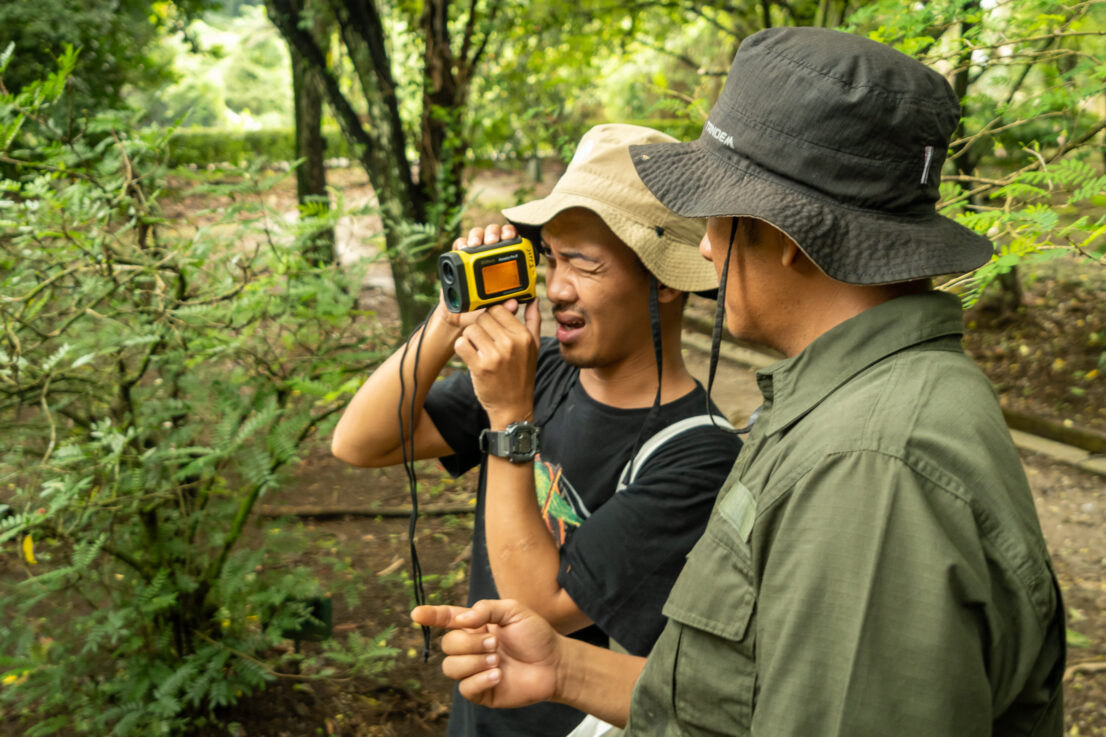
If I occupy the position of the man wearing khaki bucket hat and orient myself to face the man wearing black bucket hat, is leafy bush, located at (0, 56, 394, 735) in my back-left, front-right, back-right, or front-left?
back-right

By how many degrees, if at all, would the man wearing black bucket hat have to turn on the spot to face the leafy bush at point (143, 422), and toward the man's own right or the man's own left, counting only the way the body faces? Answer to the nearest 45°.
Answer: approximately 45° to the man's own right

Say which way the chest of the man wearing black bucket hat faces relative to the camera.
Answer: to the viewer's left

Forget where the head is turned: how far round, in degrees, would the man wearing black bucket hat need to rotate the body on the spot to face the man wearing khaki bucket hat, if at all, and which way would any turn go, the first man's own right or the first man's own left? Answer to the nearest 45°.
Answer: approximately 45° to the first man's own right

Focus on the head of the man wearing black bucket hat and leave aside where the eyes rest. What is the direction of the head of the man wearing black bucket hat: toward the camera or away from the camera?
away from the camera

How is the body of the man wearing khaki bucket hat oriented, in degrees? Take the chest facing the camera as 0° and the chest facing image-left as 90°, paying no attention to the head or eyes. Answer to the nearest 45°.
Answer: approximately 45°
